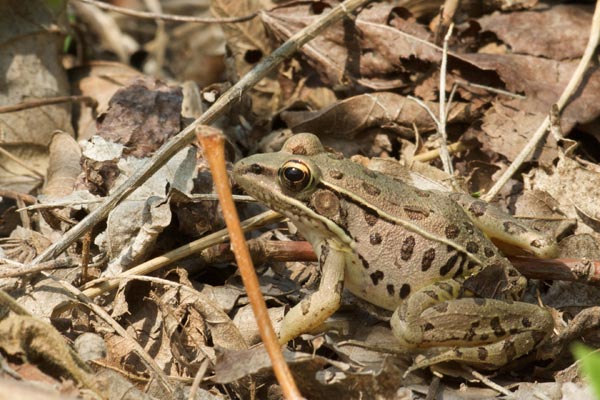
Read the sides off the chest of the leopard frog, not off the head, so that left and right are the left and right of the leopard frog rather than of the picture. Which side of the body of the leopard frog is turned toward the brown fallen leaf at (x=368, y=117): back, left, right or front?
right

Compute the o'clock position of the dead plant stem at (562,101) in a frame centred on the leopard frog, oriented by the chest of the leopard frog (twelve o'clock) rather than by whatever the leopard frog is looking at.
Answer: The dead plant stem is roughly at 4 o'clock from the leopard frog.

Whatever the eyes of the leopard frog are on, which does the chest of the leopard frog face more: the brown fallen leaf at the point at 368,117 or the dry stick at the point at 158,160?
the dry stick

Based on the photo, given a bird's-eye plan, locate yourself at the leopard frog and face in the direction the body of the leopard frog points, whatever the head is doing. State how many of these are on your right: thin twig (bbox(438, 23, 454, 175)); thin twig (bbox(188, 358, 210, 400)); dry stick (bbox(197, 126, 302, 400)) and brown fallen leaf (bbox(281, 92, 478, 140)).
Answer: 2

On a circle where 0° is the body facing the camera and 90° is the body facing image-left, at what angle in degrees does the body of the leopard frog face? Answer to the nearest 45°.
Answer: approximately 90°

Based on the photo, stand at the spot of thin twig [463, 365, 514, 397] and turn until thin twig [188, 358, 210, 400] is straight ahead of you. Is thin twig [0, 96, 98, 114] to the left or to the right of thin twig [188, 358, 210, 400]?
right

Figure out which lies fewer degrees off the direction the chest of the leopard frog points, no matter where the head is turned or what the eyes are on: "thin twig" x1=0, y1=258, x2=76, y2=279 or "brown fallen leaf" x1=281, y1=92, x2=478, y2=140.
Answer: the thin twig

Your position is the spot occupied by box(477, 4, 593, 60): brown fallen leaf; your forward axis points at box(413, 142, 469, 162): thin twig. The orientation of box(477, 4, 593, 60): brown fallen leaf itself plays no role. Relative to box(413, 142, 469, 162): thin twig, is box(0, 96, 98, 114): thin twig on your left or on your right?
right

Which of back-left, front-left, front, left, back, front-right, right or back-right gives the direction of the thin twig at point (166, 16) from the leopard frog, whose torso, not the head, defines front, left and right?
front-right

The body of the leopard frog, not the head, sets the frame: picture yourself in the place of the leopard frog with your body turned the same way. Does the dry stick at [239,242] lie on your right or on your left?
on your left
